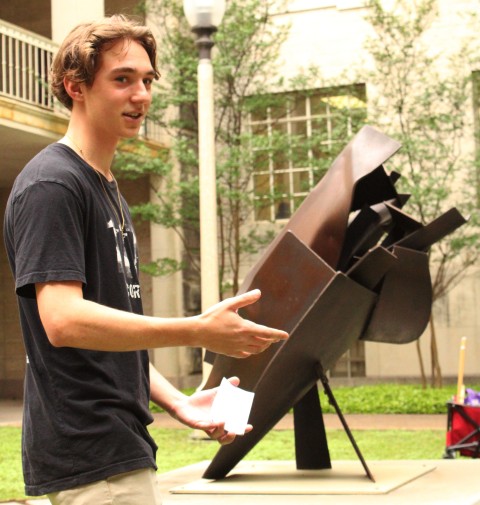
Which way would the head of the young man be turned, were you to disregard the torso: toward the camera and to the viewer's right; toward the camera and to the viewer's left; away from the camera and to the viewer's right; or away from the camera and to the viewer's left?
toward the camera and to the viewer's right

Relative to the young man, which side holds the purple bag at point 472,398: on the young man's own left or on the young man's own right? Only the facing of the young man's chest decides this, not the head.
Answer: on the young man's own left

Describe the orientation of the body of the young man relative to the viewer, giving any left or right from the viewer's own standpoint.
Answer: facing to the right of the viewer
